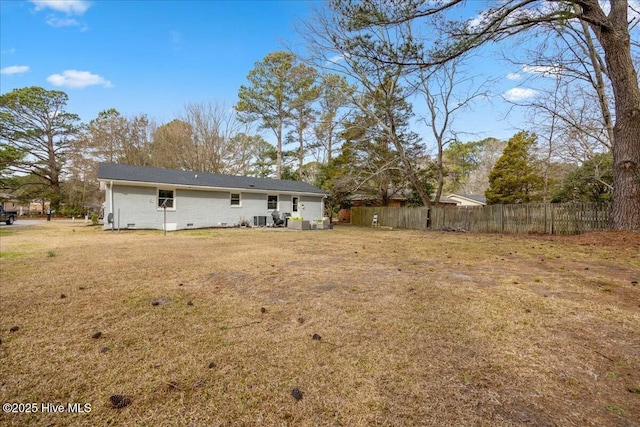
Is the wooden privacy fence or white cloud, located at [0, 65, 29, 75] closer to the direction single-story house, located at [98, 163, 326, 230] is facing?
the white cloud

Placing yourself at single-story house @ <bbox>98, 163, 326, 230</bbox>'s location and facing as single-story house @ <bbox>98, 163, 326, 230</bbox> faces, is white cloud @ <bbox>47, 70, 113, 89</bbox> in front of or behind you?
in front

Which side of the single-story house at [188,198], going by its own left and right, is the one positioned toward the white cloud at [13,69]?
front

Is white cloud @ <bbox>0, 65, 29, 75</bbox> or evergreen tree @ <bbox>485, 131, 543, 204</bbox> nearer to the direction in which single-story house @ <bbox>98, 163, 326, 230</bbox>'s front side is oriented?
the white cloud

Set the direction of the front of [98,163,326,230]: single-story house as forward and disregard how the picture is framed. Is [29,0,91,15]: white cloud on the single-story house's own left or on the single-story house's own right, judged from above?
on the single-story house's own left

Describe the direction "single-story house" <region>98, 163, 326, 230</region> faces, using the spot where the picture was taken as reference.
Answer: facing away from the viewer and to the left of the viewer
